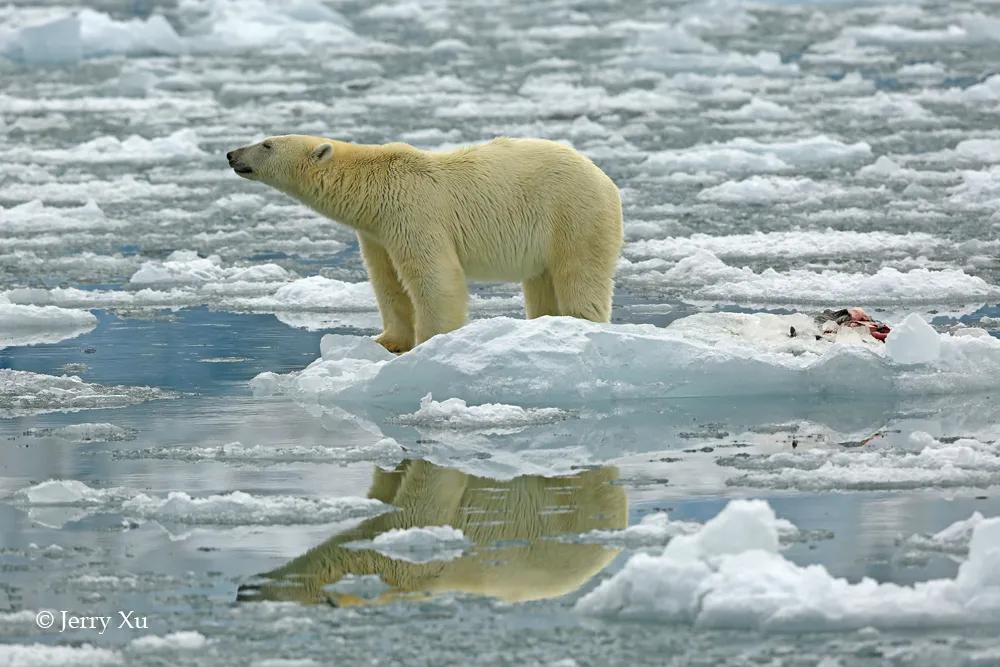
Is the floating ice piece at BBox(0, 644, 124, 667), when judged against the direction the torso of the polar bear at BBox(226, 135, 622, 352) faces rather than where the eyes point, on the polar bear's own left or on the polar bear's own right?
on the polar bear's own left

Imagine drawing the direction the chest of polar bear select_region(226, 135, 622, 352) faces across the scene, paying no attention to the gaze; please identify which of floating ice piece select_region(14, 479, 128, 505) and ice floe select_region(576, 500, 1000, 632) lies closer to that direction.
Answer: the floating ice piece

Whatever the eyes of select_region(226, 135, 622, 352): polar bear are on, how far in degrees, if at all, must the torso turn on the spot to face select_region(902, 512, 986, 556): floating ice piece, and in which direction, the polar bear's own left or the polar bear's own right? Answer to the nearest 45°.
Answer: approximately 135° to the polar bear's own left

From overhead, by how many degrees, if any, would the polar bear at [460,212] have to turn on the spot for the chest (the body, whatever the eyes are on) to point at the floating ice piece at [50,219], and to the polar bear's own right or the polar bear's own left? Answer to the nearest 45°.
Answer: approximately 45° to the polar bear's own right

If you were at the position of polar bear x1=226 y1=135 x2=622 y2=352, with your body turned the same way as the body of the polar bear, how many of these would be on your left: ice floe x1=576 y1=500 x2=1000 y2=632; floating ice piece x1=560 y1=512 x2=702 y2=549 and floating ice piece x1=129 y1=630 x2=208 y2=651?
3

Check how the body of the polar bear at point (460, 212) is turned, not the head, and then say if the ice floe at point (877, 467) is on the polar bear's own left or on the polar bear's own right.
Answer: on the polar bear's own left

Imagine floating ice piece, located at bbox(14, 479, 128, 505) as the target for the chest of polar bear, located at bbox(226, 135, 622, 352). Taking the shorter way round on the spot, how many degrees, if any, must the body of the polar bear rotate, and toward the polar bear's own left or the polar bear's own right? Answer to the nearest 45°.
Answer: approximately 45° to the polar bear's own left

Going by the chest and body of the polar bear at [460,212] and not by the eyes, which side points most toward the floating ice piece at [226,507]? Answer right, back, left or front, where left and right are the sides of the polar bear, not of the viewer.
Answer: left

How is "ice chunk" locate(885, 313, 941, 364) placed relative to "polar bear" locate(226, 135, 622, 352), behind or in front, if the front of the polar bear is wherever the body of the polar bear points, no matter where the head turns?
behind

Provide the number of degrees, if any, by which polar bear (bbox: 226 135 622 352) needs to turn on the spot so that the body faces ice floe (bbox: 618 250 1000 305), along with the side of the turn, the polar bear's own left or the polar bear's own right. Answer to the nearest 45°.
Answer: approximately 135° to the polar bear's own right

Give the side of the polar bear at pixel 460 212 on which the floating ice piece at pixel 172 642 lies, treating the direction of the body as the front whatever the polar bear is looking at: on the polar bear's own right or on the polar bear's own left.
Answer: on the polar bear's own left

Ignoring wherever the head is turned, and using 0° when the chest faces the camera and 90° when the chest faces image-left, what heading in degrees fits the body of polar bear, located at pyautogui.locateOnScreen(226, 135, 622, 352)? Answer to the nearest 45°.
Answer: approximately 90°

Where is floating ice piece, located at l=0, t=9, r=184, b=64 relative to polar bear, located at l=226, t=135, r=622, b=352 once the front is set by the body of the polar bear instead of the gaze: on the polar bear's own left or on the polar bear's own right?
on the polar bear's own right
